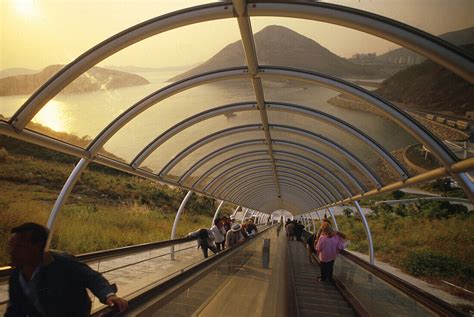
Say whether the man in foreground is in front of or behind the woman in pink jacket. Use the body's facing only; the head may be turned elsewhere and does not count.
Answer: behind

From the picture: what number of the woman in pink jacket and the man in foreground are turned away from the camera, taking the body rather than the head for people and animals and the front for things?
1

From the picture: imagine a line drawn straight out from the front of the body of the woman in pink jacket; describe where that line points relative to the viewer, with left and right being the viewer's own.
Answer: facing away from the viewer

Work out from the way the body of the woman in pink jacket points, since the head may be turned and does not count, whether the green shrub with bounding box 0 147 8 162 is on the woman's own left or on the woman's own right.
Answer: on the woman's own left

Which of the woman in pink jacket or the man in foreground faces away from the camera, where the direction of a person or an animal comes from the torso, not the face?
the woman in pink jacket

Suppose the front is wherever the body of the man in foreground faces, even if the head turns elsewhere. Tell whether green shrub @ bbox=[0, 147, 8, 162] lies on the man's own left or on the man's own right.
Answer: on the man's own right

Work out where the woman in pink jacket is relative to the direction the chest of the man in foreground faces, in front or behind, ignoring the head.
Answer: behind

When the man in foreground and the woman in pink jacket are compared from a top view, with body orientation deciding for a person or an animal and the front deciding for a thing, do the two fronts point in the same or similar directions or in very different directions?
very different directions
